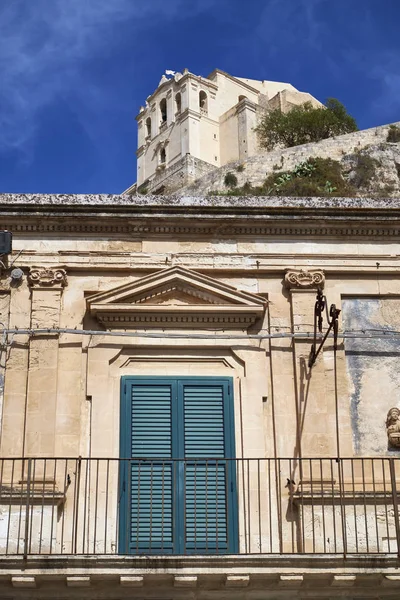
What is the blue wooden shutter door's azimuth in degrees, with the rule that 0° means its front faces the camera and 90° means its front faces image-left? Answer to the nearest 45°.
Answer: approximately 0°
